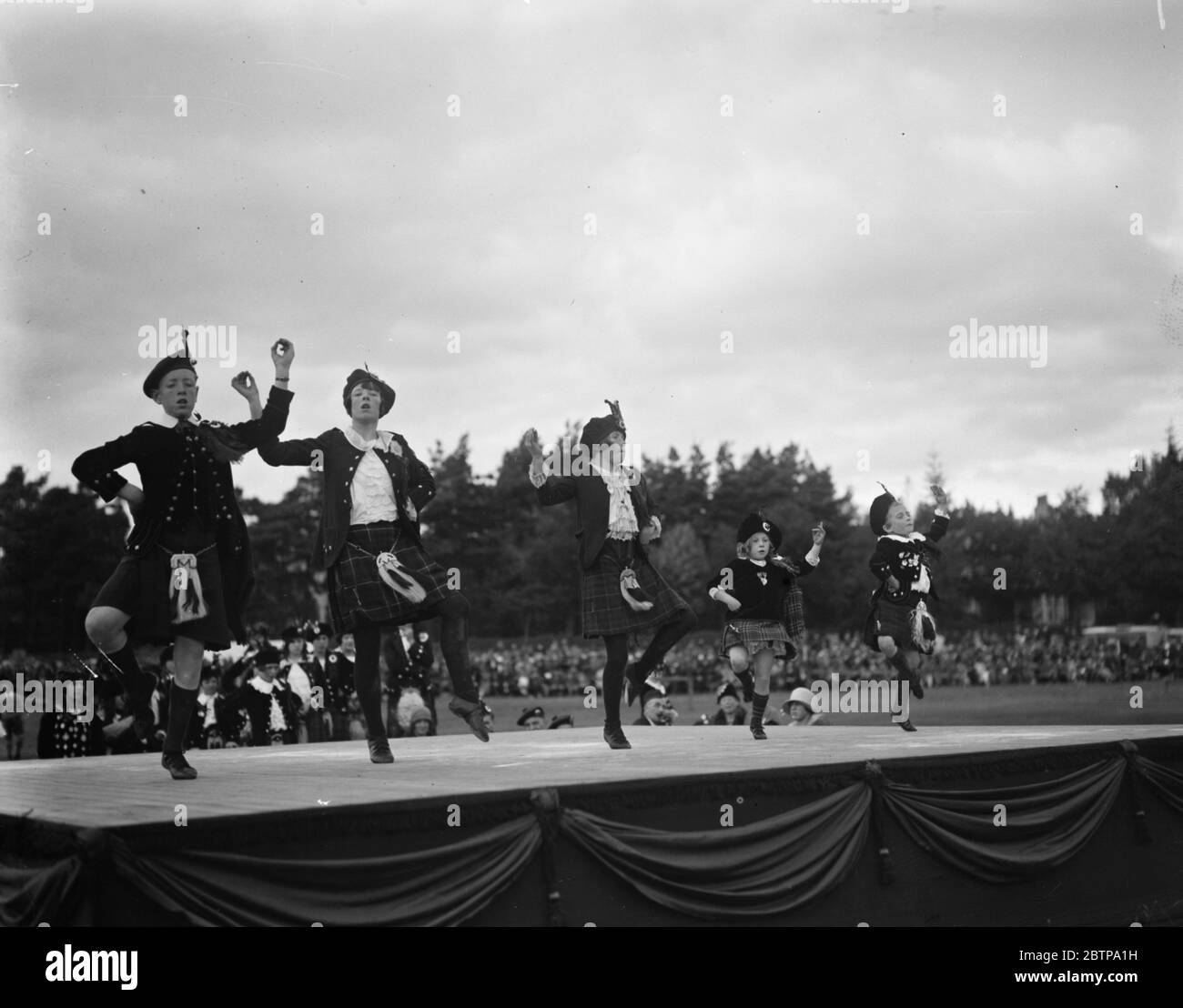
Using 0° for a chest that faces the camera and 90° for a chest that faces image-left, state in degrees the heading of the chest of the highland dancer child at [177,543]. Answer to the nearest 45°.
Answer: approximately 0°

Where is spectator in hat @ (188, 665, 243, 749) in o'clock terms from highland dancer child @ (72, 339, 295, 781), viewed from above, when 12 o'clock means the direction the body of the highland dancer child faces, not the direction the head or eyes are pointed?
The spectator in hat is roughly at 6 o'clock from the highland dancer child.

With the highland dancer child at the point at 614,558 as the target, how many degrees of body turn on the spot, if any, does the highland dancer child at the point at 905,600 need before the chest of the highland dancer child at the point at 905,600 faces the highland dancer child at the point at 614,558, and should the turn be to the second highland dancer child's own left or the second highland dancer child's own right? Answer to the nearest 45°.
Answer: approximately 90° to the second highland dancer child's own right

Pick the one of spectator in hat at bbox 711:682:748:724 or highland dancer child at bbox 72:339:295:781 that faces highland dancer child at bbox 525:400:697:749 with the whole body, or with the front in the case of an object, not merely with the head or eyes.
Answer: the spectator in hat

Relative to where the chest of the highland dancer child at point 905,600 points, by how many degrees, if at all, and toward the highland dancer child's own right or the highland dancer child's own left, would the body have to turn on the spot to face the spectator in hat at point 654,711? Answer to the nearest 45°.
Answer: approximately 180°

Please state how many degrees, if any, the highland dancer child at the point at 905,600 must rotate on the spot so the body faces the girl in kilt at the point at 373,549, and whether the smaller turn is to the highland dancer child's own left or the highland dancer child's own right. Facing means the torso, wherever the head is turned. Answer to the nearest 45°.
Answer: approximately 90° to the highland dancer child's own right

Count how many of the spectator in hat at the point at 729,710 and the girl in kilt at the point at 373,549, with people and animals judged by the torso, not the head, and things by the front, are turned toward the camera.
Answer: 2

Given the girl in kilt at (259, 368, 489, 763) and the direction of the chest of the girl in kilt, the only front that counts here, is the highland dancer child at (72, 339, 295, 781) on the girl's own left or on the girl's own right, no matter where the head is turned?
on the girl's own right

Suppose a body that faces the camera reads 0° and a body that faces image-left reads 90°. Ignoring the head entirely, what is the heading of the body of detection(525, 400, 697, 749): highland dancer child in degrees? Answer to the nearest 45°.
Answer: approximately 315°

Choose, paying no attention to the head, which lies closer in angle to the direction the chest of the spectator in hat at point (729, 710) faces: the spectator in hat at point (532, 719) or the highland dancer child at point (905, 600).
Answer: the highland dancer child

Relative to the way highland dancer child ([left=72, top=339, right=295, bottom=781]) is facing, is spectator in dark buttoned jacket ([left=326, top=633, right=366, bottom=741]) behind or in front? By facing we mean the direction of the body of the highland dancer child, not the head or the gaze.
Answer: behind

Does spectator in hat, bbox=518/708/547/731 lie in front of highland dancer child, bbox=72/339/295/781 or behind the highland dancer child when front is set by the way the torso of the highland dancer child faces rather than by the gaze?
behind
